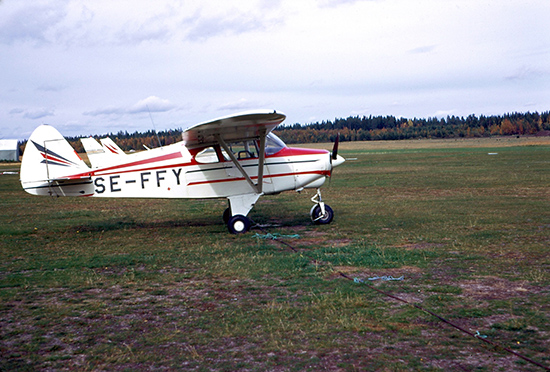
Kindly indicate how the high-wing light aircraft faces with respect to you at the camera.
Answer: facing to the right of the viewer

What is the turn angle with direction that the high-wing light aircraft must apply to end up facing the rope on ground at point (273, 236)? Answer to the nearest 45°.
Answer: approximately 45° to its right
